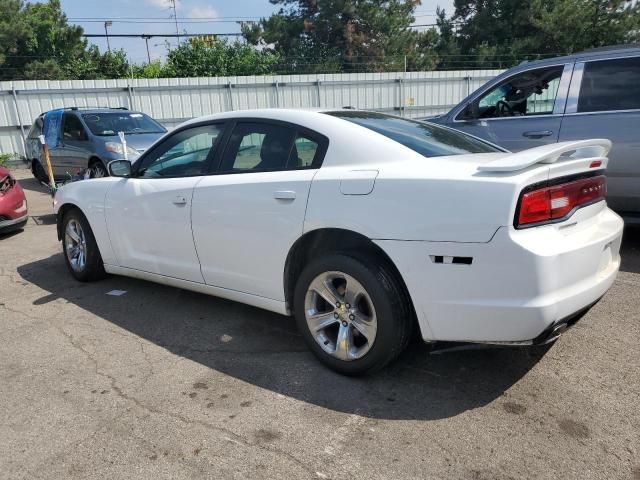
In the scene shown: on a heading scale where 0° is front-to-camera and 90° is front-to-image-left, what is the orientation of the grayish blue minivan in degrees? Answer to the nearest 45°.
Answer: approximately 315°

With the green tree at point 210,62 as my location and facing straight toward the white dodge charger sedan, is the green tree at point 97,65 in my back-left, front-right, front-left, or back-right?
back-right

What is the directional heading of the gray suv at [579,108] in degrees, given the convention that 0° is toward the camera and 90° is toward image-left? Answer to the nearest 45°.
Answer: approximately 90°

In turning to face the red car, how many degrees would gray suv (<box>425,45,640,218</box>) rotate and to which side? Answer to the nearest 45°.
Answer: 0° — it already faces it

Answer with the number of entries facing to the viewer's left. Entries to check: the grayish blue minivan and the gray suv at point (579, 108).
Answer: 1

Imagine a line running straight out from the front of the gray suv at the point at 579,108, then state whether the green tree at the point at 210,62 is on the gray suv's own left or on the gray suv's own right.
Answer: on the gray suv's own right

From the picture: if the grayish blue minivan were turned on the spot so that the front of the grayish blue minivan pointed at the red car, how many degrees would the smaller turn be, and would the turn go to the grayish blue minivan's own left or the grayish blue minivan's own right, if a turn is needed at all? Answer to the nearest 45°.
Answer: approximately 90° to the grayish blue minivan's own right

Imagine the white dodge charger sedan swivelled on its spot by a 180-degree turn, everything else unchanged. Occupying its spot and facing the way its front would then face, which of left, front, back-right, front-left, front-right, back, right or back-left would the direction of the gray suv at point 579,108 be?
left

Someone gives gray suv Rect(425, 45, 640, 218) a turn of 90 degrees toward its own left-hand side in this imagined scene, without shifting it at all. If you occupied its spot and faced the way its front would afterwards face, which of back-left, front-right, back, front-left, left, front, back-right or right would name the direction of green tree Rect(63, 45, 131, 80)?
back-right

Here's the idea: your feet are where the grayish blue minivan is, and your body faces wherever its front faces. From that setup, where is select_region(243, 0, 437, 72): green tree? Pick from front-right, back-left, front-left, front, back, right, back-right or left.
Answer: left

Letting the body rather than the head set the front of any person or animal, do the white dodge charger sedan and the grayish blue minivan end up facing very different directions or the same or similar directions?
very different directions

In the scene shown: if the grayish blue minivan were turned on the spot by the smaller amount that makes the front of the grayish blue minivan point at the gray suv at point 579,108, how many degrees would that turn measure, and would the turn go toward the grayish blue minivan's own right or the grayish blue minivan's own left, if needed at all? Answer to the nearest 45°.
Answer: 0° — it already faces it

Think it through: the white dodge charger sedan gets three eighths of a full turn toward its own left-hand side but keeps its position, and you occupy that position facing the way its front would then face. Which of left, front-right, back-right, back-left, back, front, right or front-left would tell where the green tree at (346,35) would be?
back

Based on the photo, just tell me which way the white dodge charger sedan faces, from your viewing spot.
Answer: facing away from the viewer and to the left of the viewer
